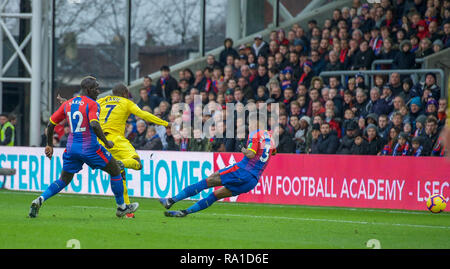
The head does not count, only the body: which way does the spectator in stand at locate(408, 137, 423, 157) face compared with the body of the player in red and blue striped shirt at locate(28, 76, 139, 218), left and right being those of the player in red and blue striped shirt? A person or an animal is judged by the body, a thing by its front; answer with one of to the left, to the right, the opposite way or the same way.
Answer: the opposite way

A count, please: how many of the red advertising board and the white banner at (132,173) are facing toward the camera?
2

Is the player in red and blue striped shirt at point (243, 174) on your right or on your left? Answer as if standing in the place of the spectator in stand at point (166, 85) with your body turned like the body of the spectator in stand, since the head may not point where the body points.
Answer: on your left

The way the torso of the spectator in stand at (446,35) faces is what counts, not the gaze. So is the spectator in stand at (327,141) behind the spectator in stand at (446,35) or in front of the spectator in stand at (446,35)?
in front

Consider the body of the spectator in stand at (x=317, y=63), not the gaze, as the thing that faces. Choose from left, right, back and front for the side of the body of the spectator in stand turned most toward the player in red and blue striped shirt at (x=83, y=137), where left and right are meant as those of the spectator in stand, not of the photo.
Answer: front

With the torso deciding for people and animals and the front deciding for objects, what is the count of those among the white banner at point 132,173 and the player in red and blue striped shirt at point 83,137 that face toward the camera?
1

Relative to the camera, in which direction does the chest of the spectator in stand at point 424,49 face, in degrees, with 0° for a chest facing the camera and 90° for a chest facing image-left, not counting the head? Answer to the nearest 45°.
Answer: approximately 45°

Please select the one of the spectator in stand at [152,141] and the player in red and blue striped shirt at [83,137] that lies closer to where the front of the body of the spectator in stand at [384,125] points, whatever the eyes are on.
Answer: the player in red and blue striped shirt

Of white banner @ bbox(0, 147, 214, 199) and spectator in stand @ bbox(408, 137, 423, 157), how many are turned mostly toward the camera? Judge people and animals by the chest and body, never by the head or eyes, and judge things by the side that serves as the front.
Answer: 2

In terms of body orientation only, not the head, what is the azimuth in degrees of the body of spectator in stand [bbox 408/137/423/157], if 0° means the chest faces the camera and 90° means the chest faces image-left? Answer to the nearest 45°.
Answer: approximately 0°

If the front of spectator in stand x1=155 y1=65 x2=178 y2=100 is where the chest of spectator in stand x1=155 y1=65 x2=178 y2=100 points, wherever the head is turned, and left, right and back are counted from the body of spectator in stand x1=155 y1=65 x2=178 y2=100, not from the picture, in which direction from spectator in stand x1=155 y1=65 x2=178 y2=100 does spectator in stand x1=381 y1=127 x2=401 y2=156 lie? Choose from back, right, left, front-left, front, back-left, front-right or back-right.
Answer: left
